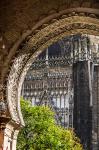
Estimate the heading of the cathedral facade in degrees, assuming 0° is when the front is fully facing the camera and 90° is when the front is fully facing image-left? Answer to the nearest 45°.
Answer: approximately 0°

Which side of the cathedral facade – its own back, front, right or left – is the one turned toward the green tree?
front

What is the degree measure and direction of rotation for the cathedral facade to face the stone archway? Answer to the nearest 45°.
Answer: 0° — it already faces it
